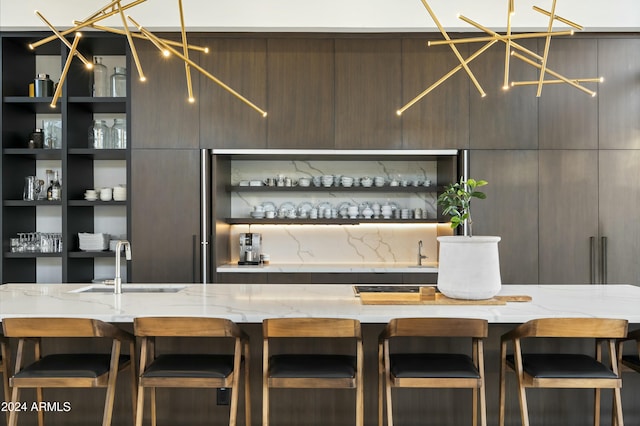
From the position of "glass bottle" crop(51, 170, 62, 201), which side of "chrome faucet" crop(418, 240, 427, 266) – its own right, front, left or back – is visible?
right

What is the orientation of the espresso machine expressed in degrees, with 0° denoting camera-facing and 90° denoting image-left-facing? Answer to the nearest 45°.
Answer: approximately 0°

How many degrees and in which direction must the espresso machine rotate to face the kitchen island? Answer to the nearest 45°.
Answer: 0° — it already faces it

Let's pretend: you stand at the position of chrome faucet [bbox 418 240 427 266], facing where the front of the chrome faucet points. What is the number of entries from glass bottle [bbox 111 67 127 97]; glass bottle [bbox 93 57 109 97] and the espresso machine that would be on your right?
3

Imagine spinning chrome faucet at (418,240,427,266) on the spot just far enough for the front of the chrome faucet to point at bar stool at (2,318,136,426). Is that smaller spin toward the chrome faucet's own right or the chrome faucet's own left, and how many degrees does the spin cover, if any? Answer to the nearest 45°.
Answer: approximately 45° to the chrome faucet's own right

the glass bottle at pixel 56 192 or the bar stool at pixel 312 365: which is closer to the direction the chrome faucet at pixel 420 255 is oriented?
the bar stool

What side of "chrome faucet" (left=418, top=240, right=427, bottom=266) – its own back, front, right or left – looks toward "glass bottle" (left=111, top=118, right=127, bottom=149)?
right

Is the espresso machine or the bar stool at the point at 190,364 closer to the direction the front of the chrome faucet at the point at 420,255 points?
the bar stool

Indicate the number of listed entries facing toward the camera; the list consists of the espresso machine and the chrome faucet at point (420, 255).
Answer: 2

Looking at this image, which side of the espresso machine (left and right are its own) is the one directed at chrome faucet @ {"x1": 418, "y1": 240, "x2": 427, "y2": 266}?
left

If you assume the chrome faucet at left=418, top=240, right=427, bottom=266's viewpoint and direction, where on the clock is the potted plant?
The potted plant is roughly at 12 o'clock from the chrome faucet.

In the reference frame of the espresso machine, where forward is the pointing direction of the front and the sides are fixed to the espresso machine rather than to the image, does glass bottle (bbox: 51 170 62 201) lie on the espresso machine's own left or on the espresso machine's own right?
on the espresso machine's own right

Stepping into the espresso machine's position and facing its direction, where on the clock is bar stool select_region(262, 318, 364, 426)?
The bar stool is roughly at 12 o'clock from the espresso machine.

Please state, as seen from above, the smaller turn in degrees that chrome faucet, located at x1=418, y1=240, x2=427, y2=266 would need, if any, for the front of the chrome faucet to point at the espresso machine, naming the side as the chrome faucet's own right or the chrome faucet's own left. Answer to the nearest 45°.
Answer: approximately 90° to the chrome faucet's own right

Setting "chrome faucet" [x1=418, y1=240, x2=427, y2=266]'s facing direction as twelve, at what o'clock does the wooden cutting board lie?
The wooden cutting board is roughly at 12 o'clock from the chrome faucet.
